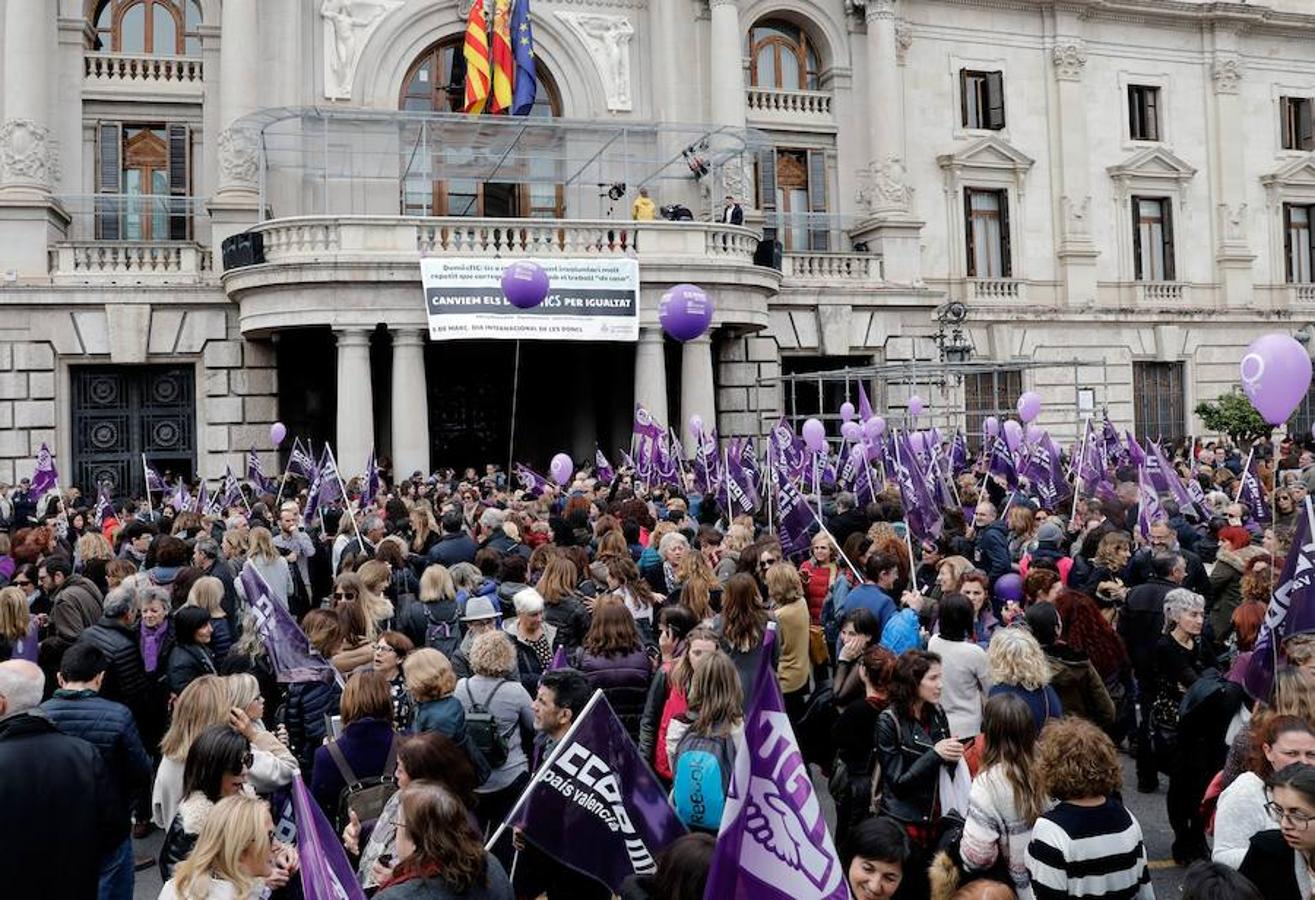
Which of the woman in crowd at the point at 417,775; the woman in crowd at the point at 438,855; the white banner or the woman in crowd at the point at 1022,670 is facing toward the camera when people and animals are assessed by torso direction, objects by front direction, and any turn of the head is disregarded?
the white banner

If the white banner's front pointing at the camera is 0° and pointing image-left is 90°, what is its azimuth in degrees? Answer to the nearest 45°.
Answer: approximately 0°

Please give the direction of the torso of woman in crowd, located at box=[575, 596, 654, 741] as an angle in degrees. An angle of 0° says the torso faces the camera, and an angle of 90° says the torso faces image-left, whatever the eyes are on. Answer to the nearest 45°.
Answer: approximately 180°

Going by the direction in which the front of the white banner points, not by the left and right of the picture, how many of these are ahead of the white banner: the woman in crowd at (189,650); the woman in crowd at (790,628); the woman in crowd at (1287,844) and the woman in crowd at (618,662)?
4

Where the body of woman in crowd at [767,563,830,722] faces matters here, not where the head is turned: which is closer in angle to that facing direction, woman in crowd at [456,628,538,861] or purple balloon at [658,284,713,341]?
the purple balloon

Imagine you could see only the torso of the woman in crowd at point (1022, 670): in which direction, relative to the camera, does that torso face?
away from the camera

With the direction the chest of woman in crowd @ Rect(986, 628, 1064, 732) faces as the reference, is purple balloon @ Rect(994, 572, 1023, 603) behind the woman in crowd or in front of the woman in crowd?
in front

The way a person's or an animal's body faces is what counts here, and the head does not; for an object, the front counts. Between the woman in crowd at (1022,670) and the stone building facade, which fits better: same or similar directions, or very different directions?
very different directions

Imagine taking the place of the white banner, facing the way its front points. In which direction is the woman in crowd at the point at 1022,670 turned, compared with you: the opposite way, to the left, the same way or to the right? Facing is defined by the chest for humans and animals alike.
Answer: the opposite way

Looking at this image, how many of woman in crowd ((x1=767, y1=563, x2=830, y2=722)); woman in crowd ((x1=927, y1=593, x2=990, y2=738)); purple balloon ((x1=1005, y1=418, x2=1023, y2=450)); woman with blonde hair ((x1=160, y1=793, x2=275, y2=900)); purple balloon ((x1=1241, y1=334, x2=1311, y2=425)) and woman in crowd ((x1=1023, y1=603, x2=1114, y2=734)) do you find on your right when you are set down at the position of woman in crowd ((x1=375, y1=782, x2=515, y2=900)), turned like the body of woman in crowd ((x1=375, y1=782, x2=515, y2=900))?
5

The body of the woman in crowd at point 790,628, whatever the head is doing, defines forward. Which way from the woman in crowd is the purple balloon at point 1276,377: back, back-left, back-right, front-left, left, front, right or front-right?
right
